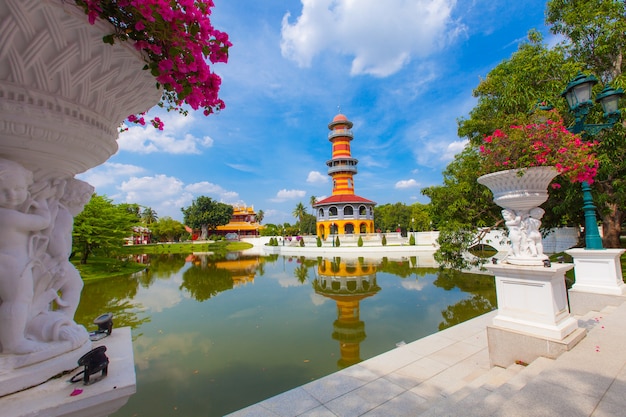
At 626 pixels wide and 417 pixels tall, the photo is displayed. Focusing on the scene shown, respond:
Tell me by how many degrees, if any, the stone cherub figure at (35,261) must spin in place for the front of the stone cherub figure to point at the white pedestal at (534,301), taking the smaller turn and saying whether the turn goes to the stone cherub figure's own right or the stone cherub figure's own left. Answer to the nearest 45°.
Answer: approximately 90° to the stone cherub figure's own left

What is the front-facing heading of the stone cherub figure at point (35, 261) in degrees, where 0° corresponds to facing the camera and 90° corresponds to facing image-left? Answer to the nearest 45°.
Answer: approximately 0°

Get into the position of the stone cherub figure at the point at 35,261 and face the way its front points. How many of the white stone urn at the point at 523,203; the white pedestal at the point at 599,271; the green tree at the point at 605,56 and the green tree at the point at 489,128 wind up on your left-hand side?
4

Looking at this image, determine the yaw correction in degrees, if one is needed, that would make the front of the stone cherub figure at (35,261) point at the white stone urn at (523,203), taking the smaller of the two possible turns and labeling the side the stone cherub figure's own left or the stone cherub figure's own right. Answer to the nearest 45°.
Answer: approximately 90° to the stone cherub figure's own left

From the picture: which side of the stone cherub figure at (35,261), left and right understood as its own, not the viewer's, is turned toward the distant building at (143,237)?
back

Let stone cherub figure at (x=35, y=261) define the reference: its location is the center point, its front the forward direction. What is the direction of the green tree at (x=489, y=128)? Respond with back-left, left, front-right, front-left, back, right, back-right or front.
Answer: left

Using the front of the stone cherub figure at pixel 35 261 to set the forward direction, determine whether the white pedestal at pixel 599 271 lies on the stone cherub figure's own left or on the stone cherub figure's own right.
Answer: on the stone cherub figure's own left

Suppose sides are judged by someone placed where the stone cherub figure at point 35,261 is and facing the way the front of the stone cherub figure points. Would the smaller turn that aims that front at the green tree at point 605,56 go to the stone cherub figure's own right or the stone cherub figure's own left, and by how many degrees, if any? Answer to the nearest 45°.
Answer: approximately 90° to the stone cherub figure's own left

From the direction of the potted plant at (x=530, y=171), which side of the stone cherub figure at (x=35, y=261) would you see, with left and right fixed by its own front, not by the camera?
left

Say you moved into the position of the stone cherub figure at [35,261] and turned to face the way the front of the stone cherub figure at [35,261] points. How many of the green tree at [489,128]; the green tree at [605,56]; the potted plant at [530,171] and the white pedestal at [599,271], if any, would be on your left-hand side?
4

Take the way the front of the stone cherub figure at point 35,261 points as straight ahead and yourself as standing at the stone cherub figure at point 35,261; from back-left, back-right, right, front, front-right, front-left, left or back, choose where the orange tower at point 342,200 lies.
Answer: back-left

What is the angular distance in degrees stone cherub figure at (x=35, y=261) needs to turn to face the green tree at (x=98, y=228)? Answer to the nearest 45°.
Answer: approximately 180°

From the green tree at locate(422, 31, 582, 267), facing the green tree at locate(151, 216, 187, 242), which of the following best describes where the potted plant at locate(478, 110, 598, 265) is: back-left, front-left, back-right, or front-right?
back-left

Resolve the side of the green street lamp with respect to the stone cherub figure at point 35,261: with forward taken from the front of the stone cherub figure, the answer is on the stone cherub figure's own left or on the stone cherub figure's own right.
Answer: on the stone cherub figure's own left
